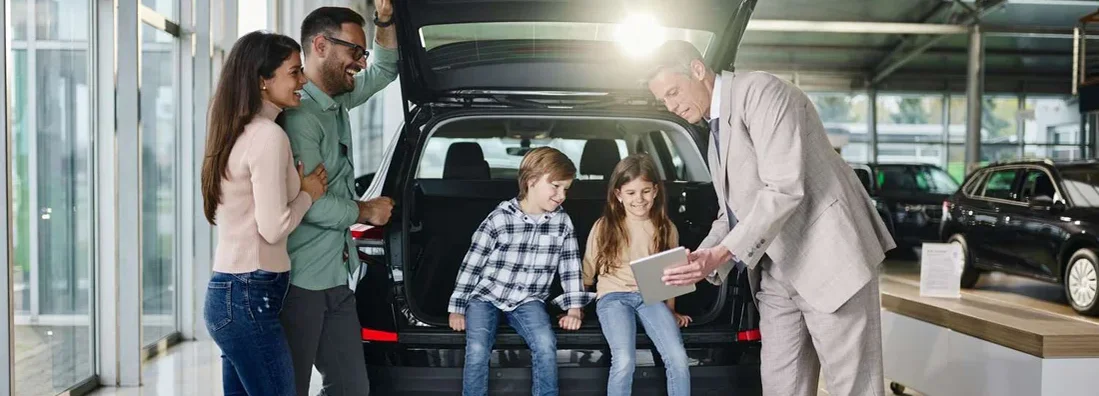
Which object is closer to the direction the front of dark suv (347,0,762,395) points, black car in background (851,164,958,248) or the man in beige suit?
the black car in background

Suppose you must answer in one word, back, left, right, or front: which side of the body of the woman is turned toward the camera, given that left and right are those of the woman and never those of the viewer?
right

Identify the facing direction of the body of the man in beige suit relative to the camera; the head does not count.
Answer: to the viewer's left

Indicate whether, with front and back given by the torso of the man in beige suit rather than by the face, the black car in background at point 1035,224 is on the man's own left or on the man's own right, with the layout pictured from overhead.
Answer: on the man's own right

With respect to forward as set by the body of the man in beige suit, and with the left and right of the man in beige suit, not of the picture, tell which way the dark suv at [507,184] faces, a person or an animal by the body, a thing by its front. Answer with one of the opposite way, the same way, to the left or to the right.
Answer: to the right

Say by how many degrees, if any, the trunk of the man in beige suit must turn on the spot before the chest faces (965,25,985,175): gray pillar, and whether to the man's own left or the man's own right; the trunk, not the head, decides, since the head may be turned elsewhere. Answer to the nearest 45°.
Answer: approximately 90° to the man's own right

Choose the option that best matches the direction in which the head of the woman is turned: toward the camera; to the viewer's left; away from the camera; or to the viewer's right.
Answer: to the viewer's right

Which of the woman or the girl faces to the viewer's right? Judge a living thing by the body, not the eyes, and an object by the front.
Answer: the woman

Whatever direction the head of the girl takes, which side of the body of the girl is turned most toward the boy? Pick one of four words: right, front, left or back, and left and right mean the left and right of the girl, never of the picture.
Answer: right

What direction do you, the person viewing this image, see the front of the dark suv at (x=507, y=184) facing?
facing away from the viewer
